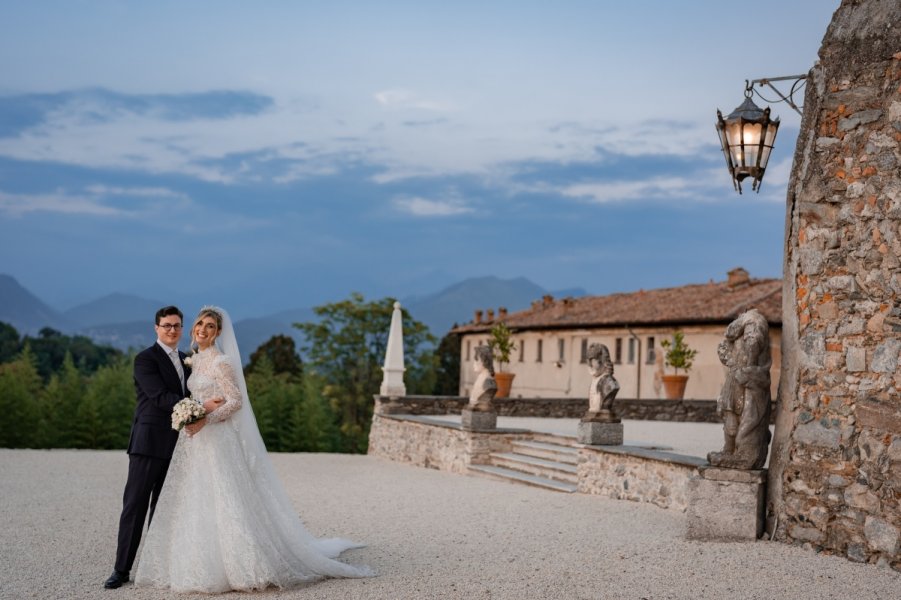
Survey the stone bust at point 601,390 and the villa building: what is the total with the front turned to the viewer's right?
0

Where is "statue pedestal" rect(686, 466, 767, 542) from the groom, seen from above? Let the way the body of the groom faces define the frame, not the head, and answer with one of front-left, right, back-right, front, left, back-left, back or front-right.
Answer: front-left

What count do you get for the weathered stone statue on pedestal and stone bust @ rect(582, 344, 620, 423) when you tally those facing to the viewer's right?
0

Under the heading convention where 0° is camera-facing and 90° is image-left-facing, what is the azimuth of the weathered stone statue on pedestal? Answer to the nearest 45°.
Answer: approximately 45°

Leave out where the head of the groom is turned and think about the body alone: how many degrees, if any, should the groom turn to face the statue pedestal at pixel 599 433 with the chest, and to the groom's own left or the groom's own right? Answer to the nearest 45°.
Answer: approximately 90° to the groom's own left

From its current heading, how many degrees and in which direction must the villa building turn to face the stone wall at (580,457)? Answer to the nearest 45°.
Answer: approximately 45° to its left

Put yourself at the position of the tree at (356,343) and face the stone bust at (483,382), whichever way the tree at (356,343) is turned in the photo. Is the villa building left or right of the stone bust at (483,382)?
left

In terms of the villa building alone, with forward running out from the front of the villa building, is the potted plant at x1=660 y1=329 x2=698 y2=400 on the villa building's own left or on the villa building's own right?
on the villa building's own left

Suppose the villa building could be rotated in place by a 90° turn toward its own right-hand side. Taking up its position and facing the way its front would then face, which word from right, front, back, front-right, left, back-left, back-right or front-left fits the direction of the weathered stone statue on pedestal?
back-left

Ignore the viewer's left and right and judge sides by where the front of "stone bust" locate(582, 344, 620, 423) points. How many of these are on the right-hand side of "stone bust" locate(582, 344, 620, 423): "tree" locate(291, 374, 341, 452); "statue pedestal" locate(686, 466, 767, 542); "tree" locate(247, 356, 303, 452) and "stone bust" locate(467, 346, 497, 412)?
3

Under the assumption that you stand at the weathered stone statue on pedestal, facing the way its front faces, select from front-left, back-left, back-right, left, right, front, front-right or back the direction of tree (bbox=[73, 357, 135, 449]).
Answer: right

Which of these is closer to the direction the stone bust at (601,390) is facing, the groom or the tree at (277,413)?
the groom
